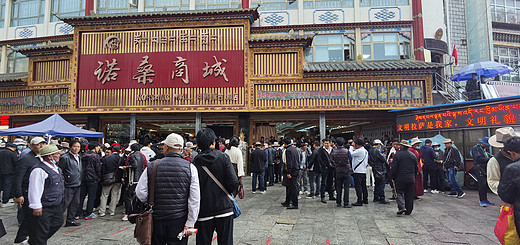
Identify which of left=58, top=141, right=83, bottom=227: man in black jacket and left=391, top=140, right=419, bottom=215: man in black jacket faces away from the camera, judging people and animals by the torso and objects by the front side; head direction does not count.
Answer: left=391, top=140, right=419, bottom=215: man in black jacket

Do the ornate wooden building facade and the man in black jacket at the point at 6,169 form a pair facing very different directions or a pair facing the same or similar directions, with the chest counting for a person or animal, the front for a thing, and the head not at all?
very different directions

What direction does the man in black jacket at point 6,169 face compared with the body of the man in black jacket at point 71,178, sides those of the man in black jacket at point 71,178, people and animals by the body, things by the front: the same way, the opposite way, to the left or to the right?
to the left

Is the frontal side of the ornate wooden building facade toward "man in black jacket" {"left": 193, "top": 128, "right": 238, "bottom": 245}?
yes

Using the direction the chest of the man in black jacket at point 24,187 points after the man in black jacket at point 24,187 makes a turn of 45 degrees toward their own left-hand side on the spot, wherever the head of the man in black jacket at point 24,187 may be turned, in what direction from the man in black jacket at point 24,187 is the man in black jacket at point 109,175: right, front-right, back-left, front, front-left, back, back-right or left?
front-left

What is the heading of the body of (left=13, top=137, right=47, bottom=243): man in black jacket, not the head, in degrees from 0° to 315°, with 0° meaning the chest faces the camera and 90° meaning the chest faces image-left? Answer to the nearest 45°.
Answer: approximately 315°
